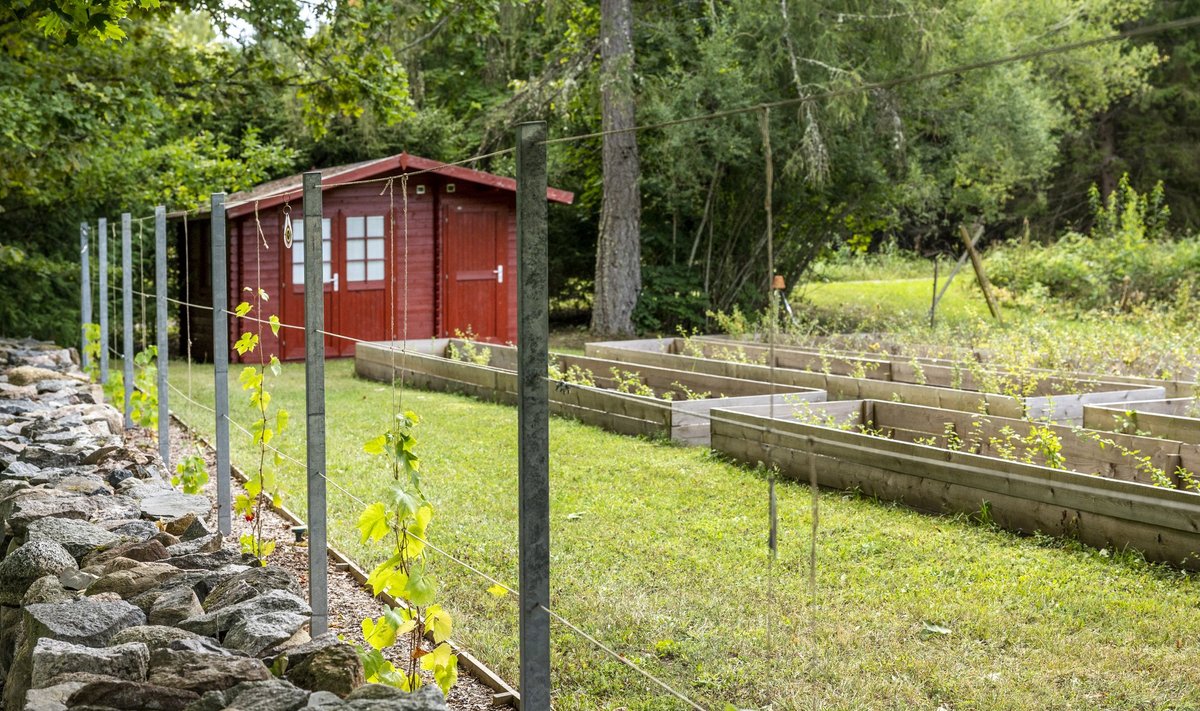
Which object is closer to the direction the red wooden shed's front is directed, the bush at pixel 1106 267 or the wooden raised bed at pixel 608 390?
the wooden raised bed

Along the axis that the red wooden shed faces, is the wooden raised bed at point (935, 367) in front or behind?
in front

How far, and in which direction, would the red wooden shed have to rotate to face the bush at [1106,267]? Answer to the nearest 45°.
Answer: approximately 90° to its left

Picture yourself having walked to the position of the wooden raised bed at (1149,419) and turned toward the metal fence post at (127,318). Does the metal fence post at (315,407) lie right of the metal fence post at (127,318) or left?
left

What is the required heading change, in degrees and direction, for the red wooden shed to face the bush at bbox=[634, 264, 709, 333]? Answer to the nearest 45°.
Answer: approximately 90° to its left

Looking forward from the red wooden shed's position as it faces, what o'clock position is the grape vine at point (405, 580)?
The grape vine is roughly at 12 o'clock from the red wooden shed.

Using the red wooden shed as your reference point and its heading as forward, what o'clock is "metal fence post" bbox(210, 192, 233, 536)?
The metal fence post is roughly at 12 o'clock from the red wooden shed.

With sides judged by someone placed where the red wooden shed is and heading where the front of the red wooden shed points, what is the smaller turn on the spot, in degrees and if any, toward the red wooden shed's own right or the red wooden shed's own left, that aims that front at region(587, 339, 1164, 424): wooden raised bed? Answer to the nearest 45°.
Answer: approximately 45° to the red wooden shed's own left

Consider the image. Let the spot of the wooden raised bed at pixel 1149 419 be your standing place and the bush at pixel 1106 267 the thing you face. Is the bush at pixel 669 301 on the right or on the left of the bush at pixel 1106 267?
left

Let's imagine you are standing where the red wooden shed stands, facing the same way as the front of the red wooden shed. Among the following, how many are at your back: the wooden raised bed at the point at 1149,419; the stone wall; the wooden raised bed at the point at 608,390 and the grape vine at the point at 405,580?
0

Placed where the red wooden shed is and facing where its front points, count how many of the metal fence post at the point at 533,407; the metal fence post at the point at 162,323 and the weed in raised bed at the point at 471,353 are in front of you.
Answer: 3

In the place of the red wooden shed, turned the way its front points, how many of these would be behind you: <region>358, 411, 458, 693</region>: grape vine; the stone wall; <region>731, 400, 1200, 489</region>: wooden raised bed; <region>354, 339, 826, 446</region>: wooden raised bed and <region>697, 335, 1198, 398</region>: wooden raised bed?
0

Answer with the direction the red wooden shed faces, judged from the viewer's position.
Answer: facing the viewer

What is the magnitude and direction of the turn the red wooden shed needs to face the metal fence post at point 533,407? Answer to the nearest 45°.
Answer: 0° — it already faces it

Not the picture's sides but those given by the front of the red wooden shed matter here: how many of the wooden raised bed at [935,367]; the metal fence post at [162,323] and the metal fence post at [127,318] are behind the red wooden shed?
0

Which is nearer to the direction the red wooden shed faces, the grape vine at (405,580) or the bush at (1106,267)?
the grape vine
